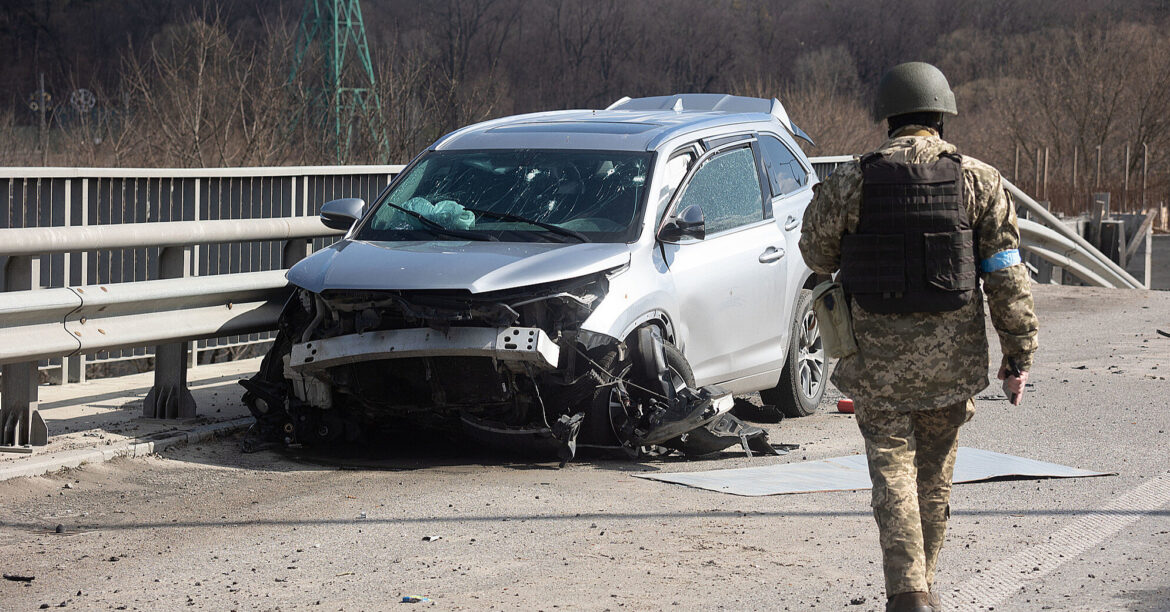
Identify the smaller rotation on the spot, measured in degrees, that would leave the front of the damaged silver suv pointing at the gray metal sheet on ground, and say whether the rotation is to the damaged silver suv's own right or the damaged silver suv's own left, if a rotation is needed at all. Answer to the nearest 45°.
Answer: approximately 135° to the damaged silver suv's own left

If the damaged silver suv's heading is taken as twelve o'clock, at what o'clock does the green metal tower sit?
The green metal tower is roughly at 4 o'clock from the damaged silver suv.

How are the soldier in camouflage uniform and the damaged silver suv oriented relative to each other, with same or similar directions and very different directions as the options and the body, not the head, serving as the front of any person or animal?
very different directions

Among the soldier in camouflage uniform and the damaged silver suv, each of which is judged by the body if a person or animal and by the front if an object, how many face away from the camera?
1

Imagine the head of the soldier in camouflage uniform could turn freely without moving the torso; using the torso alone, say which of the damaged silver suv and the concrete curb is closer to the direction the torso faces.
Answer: the damaged silver suv

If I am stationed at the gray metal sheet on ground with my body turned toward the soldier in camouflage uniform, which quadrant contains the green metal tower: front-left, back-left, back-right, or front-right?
back-right

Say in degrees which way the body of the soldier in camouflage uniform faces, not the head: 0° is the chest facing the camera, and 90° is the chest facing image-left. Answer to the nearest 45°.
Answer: approximately 180°

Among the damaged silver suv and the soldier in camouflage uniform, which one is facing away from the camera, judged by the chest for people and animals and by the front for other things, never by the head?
the soldier in camouflage uniform

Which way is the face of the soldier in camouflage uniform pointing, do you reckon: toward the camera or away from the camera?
away from the camera

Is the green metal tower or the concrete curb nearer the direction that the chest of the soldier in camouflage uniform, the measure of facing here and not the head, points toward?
the green metal tower

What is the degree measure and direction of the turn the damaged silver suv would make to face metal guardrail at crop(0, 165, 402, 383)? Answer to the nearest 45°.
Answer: approximately 90° to its right
